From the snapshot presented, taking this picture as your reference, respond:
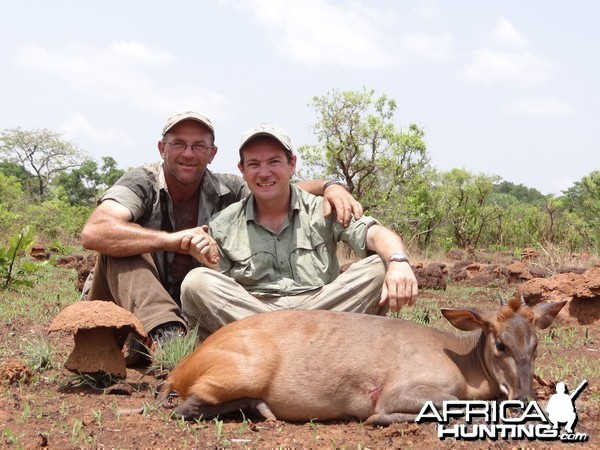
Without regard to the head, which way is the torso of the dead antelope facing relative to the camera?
to the viewer's right

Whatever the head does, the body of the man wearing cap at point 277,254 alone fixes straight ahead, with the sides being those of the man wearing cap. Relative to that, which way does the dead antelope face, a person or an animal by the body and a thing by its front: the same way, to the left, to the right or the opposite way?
to the left

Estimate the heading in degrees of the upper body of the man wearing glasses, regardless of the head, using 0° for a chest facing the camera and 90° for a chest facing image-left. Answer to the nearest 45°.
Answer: approximately 0°

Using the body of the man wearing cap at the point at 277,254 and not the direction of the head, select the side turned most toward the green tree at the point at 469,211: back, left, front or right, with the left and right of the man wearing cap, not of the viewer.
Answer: back

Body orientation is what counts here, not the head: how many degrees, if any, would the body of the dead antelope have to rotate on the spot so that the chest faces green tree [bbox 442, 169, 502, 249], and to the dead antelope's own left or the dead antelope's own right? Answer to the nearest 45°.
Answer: approximately 90° to the dead antelope's own left

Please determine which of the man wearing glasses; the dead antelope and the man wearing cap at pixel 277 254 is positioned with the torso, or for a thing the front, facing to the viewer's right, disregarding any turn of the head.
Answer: the dead antelope

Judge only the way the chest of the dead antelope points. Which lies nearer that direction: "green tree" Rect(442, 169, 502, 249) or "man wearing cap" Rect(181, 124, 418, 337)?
the green tree

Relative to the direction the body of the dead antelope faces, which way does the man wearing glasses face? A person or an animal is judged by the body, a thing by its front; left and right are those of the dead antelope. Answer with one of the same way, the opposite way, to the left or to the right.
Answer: to the right

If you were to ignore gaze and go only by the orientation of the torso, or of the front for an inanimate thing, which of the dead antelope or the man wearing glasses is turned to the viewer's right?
the dead antelope

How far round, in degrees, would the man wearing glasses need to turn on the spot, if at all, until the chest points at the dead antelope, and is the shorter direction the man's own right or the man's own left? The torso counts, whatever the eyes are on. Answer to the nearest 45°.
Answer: approximately 45° to the man's own left

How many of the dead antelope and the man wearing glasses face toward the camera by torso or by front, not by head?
1

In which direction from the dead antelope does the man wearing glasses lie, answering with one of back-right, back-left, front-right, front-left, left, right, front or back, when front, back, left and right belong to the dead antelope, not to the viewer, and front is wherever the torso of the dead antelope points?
back-left
